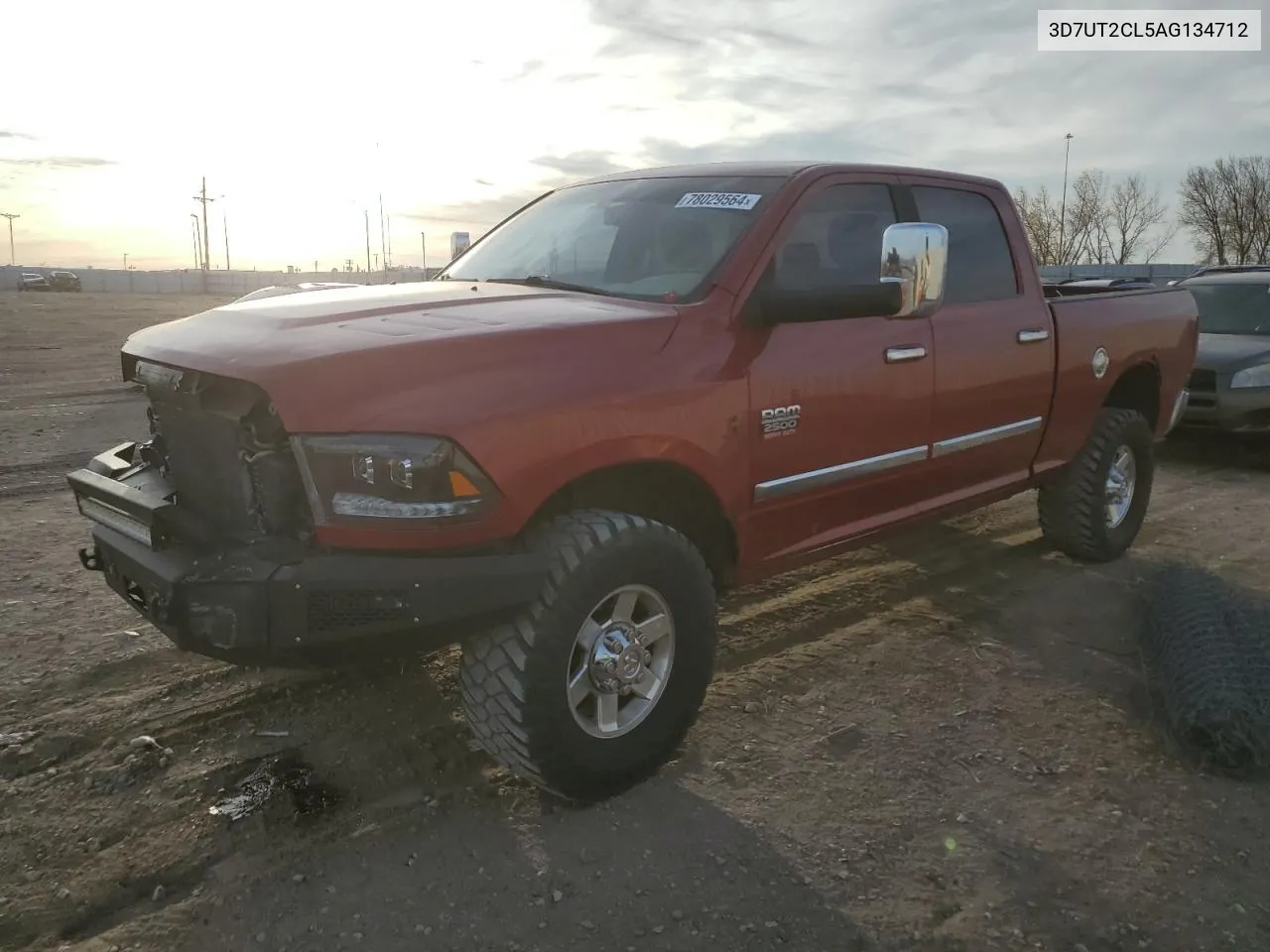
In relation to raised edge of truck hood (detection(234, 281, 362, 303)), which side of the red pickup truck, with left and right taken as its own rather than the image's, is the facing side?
front

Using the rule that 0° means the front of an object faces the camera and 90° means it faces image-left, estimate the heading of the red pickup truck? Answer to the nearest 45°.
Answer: approximately 45°

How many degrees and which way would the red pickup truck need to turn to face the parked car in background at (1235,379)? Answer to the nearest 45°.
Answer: approximately 180°
